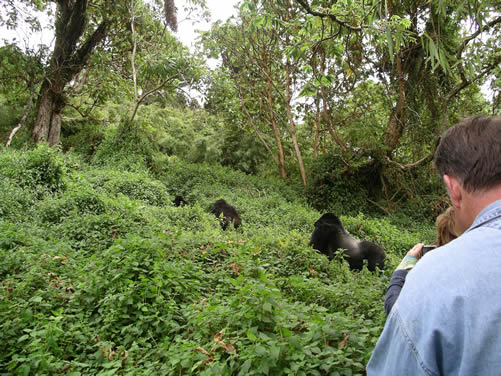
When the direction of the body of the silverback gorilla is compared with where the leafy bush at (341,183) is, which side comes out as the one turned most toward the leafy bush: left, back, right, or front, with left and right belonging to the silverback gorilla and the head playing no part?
right

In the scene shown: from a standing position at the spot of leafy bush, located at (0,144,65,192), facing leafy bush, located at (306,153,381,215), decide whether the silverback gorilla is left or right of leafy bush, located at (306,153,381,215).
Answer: right

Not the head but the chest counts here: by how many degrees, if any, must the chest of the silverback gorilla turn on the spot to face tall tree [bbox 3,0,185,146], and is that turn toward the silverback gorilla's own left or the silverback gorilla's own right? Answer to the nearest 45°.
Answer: approximately 45° to the silverback gorilla's own right

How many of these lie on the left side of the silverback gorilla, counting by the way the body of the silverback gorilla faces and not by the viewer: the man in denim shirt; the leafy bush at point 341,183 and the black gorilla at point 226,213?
1

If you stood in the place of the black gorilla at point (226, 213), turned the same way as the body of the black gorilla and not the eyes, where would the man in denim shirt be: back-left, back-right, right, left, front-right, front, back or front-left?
left

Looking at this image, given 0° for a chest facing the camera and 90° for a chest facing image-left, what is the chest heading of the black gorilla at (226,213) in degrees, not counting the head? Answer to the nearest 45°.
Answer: approximately 90°

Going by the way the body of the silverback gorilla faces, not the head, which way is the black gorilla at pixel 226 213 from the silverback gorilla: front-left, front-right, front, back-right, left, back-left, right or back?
front-right

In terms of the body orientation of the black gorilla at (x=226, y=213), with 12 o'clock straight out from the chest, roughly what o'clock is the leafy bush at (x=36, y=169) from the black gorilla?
The leafy bush is roughly at 12 o'clock from the black gorilla.

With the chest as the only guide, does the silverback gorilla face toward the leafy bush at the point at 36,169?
yes

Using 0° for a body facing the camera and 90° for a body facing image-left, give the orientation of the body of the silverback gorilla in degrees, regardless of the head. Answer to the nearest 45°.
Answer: approximately 90°

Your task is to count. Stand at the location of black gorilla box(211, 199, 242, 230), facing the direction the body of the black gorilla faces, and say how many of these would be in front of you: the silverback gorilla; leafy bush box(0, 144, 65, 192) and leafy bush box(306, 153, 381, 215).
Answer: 1

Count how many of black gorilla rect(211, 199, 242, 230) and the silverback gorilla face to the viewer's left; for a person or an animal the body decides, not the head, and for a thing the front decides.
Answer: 2

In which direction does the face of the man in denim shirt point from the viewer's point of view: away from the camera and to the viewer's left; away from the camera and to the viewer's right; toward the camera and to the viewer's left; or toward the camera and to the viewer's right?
away from the camera and to the viewer's left
